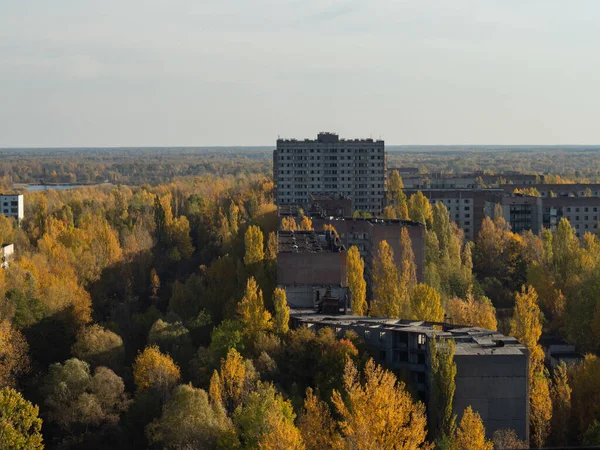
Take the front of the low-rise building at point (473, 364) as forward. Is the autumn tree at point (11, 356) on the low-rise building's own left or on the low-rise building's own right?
on the low-rise building's own right

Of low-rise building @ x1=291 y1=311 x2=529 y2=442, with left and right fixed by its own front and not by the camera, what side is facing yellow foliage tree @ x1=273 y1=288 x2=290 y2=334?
right

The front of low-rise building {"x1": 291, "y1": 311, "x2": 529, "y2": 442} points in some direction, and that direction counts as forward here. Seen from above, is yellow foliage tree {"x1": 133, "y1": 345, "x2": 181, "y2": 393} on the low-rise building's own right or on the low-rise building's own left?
on the low-rise building's own right

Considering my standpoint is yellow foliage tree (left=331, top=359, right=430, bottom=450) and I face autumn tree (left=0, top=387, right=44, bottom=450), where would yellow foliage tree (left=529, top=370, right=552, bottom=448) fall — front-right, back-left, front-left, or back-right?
back-right

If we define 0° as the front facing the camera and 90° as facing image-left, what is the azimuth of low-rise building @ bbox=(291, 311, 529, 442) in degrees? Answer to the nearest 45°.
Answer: approximately 45°

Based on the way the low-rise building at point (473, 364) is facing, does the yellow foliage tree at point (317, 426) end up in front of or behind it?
in front

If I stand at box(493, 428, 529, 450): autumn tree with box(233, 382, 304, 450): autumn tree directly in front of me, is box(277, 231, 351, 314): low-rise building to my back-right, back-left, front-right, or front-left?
front-right

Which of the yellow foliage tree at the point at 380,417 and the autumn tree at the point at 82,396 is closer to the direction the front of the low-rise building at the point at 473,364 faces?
the yellow foliage tree

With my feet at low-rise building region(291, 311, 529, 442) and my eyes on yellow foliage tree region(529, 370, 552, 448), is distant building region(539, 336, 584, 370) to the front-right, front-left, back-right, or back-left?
front-left

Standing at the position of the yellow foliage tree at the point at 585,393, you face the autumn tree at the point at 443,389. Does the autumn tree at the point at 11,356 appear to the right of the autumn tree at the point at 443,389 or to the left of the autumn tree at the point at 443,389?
right
